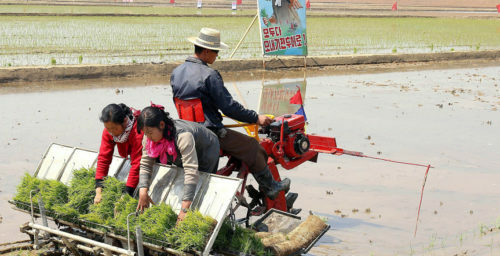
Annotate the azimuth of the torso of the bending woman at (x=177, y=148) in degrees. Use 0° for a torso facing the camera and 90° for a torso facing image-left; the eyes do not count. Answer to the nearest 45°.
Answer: approximately 45°

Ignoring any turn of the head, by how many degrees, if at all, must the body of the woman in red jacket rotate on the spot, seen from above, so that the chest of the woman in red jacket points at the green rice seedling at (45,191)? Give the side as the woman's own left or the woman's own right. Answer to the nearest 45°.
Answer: approximately 45° to the woman's own right

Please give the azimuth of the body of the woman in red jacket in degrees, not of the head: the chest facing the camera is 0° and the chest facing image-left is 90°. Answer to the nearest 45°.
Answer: approximately 45°

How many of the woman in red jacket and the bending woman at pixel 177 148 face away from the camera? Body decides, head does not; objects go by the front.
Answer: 0

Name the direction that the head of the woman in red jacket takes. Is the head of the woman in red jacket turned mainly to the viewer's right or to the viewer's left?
to the viewer's left

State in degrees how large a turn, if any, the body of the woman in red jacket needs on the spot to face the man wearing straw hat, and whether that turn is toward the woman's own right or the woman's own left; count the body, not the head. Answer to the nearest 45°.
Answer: approximately 135° to the woman's own left
